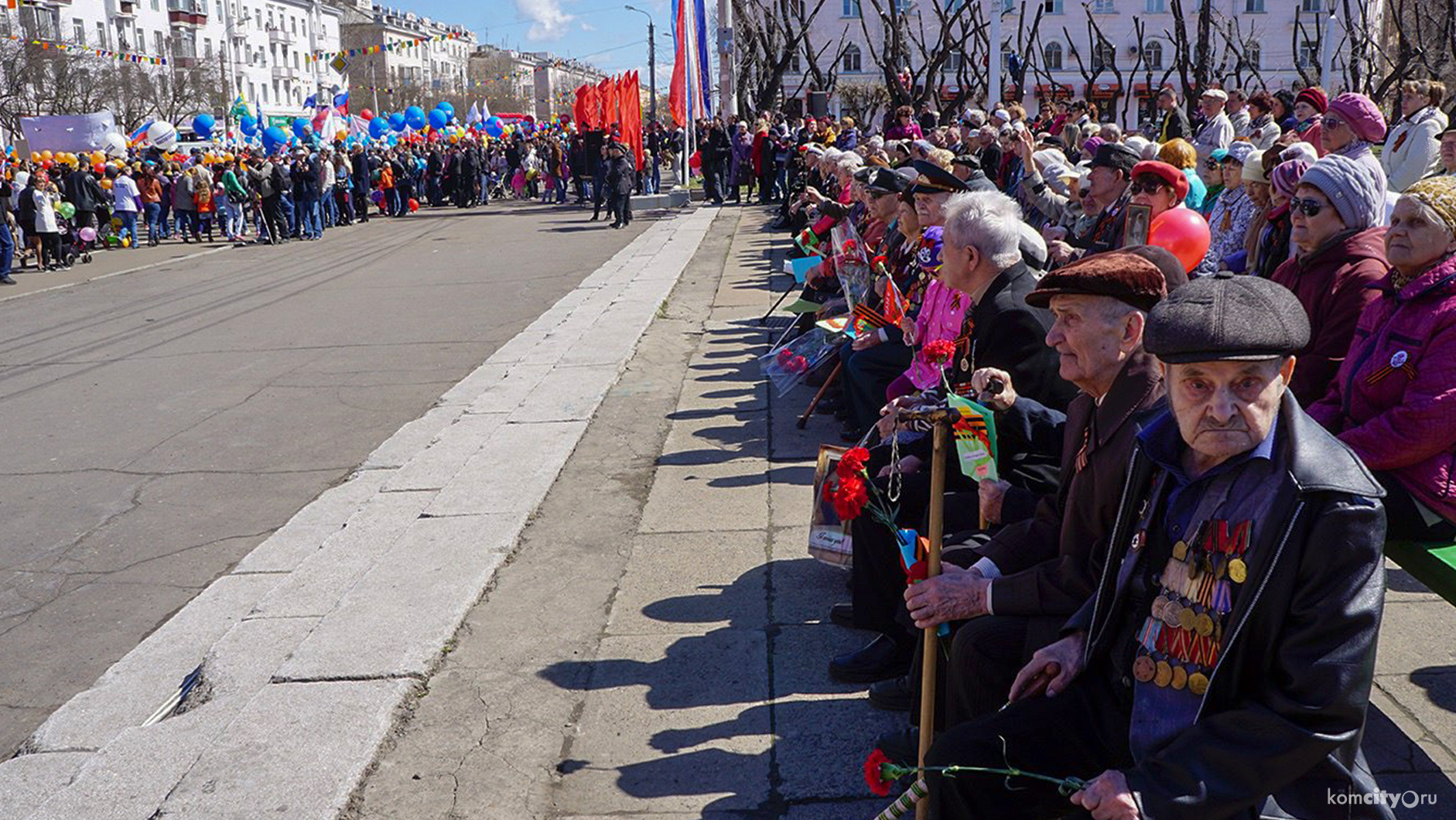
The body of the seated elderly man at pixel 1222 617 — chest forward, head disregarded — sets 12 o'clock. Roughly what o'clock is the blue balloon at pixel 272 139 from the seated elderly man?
The blue balloon is roughly at 3 o'clock from the seated elderly man.

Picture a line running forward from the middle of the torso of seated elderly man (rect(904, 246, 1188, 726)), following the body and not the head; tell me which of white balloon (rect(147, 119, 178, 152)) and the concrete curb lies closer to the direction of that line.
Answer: the concrete curb

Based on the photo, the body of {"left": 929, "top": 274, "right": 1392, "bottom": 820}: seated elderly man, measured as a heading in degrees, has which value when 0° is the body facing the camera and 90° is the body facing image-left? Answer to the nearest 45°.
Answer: approximately 45°

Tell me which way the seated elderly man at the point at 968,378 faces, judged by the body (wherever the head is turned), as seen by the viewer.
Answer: to the viewer's left

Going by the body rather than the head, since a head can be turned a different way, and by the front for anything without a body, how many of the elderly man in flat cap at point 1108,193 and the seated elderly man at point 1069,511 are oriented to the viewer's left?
2

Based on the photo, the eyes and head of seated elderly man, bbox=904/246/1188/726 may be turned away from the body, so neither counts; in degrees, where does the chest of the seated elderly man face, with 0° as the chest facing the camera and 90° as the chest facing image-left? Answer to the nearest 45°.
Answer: approximately 90°

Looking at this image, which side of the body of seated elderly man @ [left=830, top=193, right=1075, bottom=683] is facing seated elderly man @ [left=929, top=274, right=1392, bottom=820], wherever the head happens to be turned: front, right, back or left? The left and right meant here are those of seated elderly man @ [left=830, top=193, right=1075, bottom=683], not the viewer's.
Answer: left

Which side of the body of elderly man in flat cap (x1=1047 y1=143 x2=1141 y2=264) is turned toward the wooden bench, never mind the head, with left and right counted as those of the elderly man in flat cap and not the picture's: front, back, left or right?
left

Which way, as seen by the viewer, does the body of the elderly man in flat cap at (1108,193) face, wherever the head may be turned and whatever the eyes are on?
to the viewer's left
